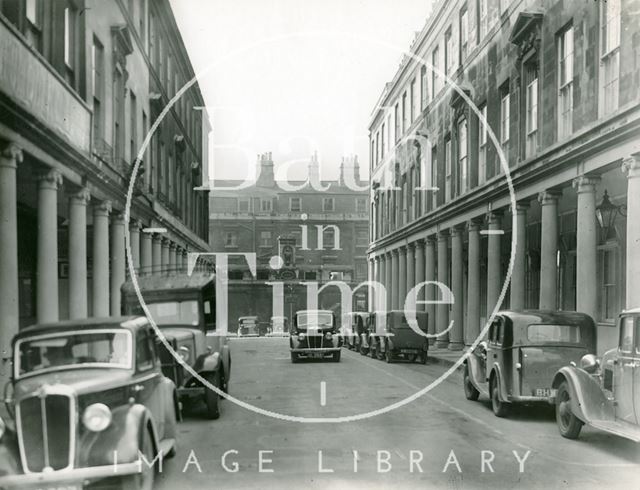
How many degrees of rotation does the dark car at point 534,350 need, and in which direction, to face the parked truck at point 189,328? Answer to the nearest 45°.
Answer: approximately 45° to its left

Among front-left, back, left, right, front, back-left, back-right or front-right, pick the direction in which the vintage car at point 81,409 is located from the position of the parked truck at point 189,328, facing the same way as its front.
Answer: front-left

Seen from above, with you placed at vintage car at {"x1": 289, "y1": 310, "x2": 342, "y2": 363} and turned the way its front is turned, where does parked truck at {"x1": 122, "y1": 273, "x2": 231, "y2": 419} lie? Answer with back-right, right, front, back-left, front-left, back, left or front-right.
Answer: front

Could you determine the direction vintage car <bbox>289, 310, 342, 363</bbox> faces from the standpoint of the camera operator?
facing the viewer

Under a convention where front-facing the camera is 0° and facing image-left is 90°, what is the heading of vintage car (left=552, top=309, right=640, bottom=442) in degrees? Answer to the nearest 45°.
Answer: approximately 135°

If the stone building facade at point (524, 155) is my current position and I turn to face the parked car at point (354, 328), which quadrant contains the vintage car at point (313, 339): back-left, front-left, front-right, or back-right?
front-left

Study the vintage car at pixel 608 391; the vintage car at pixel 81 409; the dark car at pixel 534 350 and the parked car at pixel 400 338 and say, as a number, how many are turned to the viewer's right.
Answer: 0

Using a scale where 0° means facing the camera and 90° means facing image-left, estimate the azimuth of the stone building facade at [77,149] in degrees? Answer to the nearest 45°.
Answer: approximately 270°

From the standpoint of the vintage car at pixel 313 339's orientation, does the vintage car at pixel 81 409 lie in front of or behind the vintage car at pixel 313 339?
in front

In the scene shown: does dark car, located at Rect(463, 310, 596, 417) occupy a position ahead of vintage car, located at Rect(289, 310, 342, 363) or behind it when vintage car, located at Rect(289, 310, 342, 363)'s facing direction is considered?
ahead

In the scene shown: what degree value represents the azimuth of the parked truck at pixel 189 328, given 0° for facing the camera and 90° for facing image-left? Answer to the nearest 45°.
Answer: approximately 45°

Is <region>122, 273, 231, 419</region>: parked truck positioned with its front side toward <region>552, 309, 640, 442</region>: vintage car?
no

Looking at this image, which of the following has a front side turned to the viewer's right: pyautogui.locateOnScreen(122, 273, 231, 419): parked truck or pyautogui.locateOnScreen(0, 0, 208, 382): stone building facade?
the stone building facade

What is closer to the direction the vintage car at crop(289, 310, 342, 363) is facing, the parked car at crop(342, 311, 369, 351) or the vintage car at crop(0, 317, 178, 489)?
the vintage car

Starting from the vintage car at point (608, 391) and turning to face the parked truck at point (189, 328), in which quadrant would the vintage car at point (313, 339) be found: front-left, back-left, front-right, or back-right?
front-right

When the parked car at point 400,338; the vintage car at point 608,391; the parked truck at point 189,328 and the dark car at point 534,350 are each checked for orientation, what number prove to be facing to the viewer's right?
0

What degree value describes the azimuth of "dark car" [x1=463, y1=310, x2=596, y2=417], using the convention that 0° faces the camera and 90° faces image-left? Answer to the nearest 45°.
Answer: approximately 135°

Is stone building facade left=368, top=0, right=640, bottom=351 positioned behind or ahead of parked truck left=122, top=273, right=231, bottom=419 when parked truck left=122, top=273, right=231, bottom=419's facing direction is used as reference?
behind
